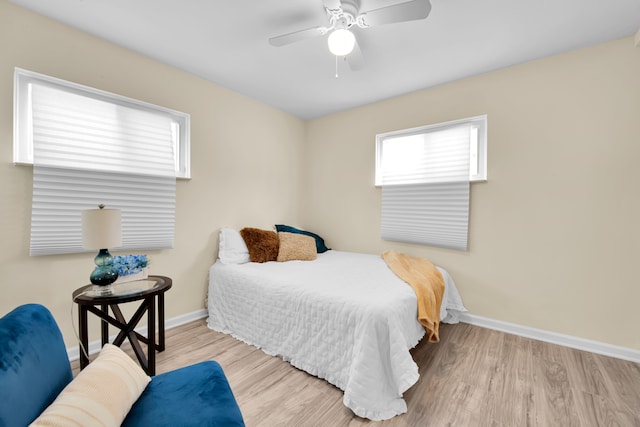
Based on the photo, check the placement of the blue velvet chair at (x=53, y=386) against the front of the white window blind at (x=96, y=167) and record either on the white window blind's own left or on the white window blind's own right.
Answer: on the white window blind's own right

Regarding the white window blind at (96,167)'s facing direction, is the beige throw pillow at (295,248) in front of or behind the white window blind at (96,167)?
in front

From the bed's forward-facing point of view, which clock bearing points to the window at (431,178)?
The window is roughly at 9 o'clock from the bed.

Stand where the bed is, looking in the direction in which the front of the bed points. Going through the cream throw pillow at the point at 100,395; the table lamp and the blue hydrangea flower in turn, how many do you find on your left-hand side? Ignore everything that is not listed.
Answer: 0

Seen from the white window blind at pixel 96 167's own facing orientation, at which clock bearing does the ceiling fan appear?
The ceiling fan is roughly at 12 o'clock from the white window blind.

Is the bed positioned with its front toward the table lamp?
no

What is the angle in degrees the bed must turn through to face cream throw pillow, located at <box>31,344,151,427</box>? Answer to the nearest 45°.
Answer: approximately 90° to its right

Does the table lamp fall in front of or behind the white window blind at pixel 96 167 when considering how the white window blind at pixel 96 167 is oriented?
in front

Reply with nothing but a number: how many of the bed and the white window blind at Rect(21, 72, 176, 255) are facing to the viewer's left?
0

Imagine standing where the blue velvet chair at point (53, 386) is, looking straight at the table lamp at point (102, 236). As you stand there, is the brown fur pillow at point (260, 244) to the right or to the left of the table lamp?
right

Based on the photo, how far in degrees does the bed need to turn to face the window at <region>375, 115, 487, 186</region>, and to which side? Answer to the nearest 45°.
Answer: approximately 90° to its left

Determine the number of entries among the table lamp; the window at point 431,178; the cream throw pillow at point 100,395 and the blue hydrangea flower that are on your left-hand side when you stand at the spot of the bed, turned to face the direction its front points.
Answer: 1

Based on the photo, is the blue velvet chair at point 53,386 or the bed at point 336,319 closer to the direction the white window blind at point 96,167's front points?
the bed

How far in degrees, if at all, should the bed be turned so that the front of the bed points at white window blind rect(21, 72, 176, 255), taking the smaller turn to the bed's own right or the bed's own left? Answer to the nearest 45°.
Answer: approximately 135° to the bed's own right

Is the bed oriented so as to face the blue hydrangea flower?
no

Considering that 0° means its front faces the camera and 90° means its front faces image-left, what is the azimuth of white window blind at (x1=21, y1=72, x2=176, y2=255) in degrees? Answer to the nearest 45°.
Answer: approximately 315°
